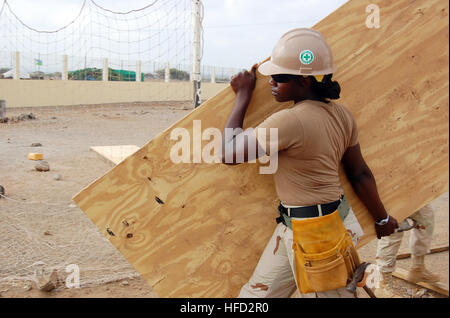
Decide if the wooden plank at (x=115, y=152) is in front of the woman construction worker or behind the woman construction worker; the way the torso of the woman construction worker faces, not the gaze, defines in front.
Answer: in front

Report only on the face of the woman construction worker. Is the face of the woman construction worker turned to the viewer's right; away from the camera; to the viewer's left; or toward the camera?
to the viewer's left
